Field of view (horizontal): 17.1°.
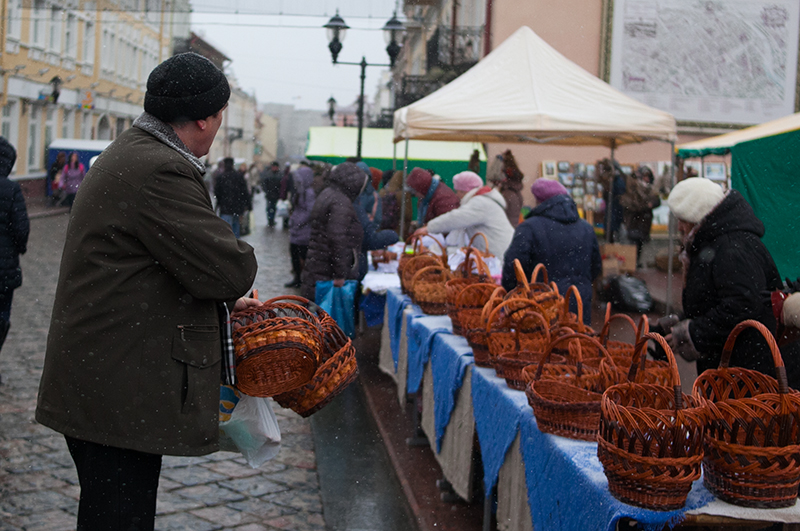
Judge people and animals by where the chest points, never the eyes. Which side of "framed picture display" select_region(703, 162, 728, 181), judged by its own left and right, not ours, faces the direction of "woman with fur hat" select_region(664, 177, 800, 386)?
front

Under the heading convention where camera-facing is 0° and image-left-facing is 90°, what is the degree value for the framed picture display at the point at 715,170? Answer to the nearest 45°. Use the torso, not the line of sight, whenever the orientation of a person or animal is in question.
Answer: approximately 0°

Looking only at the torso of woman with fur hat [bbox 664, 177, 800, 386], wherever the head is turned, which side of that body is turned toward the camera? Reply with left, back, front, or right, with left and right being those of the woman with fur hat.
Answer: left

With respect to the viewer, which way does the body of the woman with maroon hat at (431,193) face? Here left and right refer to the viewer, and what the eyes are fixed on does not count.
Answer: facing to the left of the viewer

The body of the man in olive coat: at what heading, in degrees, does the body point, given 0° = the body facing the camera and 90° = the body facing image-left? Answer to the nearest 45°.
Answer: approximately 225°

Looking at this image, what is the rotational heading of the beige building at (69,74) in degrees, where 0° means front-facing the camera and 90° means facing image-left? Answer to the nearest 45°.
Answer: approximately 315°

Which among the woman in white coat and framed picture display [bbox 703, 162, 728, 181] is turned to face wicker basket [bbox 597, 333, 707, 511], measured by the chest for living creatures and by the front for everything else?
the framed picture display

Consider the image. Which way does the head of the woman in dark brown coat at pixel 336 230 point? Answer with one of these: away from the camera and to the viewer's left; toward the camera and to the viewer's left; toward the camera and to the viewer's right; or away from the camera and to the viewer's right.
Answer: away from the camera and to the viewer's right

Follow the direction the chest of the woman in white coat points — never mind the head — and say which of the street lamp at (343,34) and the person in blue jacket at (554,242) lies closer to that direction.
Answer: the street lamp

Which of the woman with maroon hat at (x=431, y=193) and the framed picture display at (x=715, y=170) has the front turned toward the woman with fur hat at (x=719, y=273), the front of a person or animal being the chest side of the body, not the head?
the framed picture display
